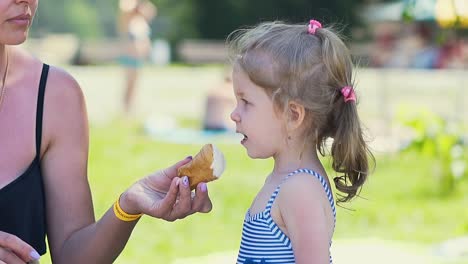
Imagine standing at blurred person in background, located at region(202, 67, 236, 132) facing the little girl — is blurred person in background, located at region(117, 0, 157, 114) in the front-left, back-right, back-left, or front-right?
back-right

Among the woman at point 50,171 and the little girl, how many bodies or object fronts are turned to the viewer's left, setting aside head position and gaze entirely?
1

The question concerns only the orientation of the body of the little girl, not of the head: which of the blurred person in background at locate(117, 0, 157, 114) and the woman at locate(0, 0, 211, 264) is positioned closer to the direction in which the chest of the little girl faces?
the woman

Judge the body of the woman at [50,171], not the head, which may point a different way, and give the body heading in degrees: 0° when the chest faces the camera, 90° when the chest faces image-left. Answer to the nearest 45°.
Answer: approximately 315°

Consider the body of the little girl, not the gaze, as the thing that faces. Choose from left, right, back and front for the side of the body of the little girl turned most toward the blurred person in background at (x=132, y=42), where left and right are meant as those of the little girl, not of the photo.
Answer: right

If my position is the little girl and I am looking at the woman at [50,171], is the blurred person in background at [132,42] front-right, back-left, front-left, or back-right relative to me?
front-right

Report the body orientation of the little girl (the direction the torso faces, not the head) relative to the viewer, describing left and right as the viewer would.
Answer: facing to the left of the viewer

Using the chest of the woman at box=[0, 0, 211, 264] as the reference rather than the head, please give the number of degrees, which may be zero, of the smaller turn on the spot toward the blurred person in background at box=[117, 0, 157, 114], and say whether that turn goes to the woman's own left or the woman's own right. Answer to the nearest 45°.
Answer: approximately 135° to the woman's own left

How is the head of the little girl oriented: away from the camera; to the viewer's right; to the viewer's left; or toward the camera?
to the viewer's left

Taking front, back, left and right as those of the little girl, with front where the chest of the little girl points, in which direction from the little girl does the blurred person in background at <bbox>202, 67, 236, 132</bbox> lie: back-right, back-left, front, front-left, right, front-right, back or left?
right

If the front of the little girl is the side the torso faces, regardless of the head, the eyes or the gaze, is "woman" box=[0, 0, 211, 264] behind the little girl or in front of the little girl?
in front
